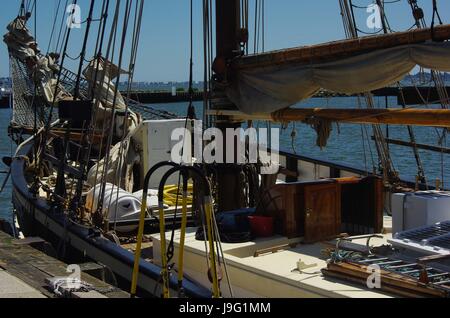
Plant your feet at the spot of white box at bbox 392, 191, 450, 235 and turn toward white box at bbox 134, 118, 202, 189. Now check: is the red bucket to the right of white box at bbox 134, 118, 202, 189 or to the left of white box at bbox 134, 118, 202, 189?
left

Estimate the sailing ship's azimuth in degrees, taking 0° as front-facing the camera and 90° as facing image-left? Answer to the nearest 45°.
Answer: approximately 135°
